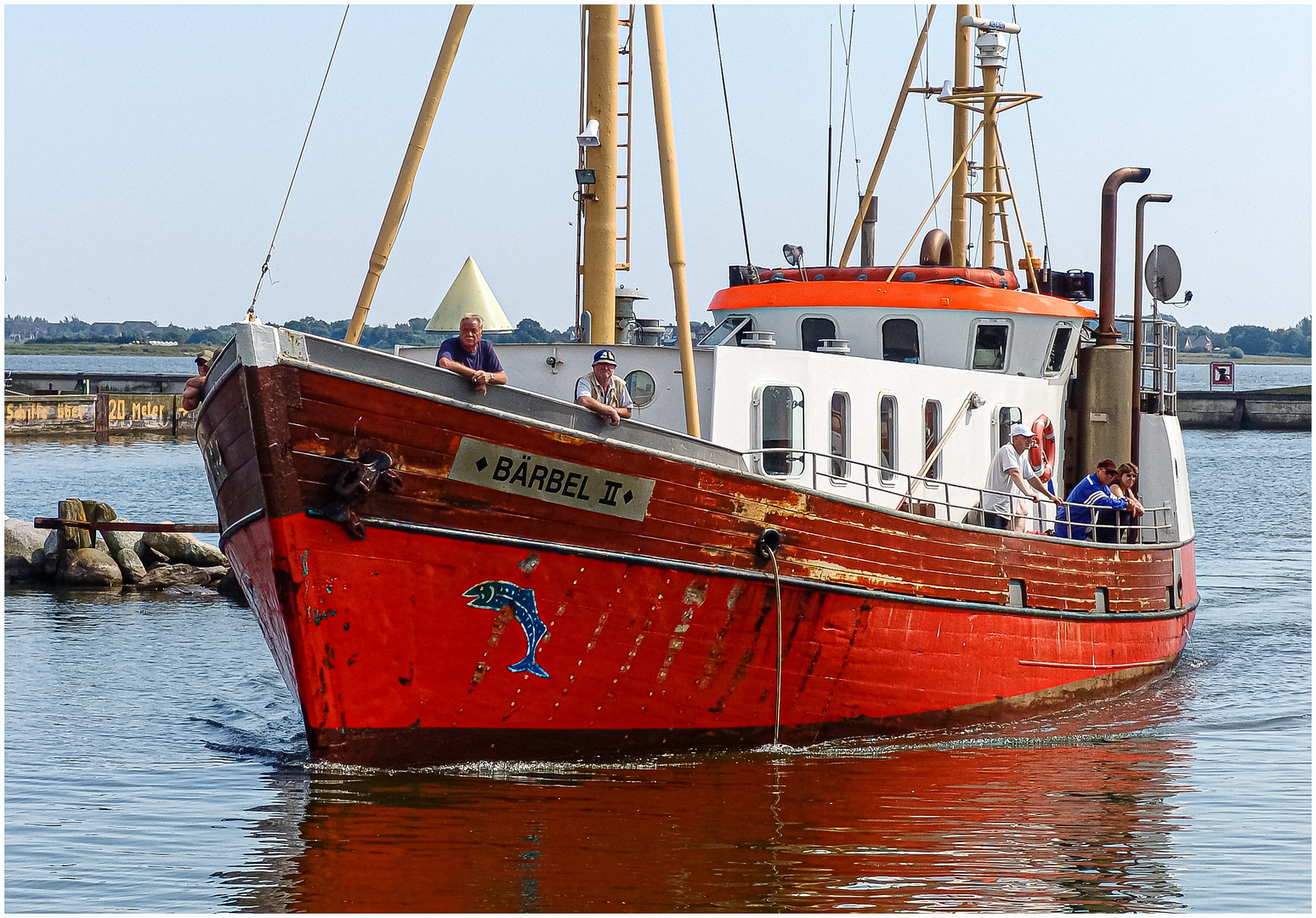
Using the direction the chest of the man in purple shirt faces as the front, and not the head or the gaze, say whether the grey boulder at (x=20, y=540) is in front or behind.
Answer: behind

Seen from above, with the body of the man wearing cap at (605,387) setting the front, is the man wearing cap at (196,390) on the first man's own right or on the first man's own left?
on the first man's own right
